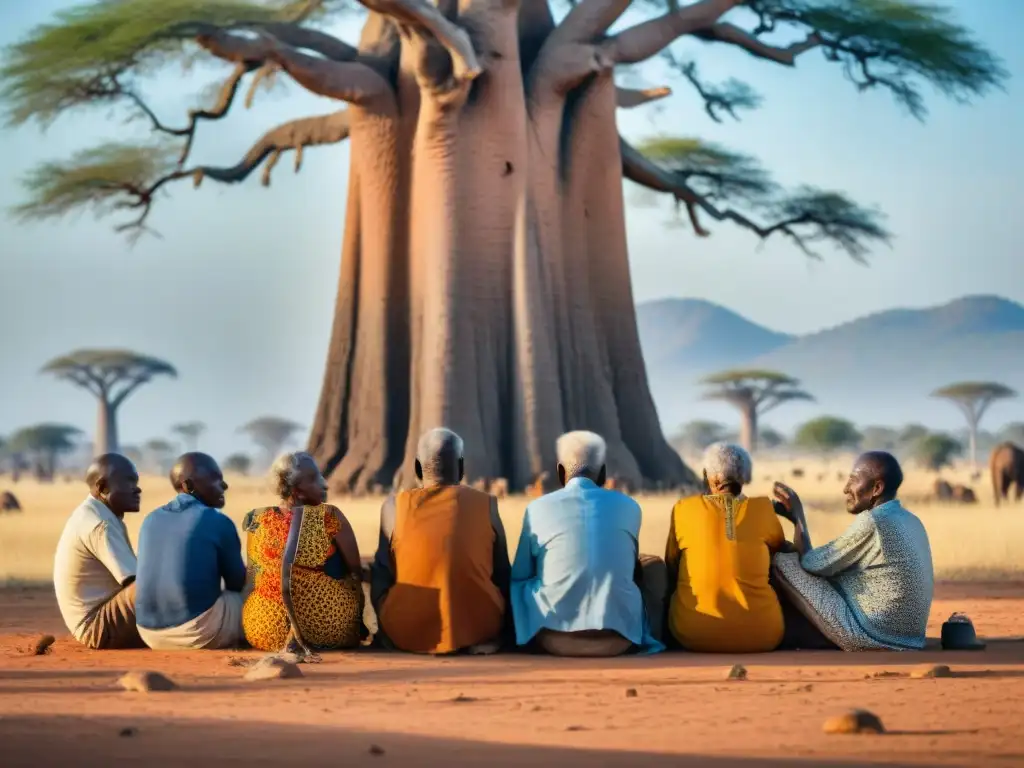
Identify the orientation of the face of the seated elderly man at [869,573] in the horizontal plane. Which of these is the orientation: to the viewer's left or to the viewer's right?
to the viewer's left

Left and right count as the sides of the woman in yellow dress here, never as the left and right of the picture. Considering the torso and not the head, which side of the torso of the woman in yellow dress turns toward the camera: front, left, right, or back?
back

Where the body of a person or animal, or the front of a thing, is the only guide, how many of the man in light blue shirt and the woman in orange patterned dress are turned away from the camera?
2

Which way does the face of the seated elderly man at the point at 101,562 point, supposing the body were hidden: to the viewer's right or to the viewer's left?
to the viewer's right

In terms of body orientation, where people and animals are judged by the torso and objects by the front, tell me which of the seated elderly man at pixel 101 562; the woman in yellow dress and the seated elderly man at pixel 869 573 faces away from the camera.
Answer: the woman in yellow dress

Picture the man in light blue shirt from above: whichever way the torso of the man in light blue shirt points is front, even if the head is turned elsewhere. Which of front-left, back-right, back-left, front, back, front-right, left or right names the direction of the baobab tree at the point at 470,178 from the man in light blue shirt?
front

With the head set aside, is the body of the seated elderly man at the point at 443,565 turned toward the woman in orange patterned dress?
no

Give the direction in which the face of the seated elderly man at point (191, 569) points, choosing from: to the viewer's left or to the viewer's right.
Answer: to the viewer's right

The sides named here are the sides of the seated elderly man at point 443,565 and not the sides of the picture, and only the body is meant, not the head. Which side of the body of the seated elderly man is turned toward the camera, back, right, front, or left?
back

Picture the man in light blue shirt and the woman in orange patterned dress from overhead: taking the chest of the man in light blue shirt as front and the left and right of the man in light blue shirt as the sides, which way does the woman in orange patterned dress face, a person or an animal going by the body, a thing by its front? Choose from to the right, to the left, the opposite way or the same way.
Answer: the same way

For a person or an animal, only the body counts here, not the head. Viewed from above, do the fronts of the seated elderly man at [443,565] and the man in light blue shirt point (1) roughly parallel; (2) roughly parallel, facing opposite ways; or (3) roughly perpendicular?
roughly parallel

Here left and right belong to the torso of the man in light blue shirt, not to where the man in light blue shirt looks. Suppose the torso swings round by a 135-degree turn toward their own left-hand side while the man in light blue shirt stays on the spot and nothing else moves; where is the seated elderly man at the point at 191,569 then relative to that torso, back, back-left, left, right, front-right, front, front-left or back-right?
front-right

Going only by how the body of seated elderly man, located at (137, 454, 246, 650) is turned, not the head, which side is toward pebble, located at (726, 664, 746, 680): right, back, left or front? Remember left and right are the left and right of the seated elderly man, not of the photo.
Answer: right

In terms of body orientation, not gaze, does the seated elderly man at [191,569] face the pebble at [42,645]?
no

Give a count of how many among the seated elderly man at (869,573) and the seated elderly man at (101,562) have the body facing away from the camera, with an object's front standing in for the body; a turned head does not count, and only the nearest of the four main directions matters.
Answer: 0

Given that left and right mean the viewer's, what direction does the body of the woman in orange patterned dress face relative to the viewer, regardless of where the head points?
facing away from the viewer

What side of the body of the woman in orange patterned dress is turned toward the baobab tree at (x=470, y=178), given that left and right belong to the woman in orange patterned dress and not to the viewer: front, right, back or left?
front

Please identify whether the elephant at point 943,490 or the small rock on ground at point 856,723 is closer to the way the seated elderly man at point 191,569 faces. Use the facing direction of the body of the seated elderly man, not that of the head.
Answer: the elephant

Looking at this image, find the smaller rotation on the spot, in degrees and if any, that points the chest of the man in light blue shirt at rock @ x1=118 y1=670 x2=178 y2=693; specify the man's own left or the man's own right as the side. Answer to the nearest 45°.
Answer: approximately 135° to the man's own left

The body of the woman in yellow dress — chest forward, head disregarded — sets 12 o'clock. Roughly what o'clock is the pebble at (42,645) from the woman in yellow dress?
The pebble is roughly at 9 o'clock from the woman in yellow dress.

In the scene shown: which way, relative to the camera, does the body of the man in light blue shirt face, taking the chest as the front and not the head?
away from the camera
